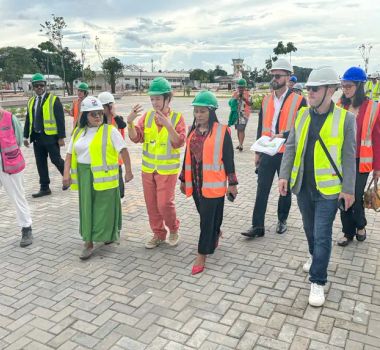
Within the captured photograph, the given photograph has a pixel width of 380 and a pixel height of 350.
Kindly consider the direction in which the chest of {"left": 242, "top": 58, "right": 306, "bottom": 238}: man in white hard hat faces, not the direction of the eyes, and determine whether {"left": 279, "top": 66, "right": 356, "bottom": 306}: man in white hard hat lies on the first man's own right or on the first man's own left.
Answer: on the first man's own left

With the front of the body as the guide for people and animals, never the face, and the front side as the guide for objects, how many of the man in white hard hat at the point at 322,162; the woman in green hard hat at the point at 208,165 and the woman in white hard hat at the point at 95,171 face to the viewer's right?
0

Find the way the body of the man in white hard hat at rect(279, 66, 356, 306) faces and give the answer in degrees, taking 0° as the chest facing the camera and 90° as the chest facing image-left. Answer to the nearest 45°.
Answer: approximately 45°

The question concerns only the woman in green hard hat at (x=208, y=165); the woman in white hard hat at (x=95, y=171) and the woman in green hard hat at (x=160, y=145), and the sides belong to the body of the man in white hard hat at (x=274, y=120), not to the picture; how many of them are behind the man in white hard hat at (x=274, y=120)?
0

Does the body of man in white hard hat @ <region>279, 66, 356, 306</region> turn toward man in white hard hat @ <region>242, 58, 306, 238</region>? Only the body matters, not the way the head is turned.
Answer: no

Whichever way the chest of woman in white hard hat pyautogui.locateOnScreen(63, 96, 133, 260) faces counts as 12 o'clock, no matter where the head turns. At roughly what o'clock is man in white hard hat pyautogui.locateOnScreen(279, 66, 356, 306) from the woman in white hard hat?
The man in white hard hat is roughly at 9 o'clock from the woman in white hard hat.

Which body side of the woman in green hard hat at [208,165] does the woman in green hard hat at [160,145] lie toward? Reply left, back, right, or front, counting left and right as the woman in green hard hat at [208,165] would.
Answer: right

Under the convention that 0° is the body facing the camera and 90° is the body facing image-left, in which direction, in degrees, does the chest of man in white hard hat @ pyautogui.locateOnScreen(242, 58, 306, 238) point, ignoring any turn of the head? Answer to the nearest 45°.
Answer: approximately 45°

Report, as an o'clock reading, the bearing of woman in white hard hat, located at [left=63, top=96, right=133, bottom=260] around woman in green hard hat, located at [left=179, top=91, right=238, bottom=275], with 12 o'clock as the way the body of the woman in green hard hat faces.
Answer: The woman in white hard hat is roughly at 2 o'clock from the woman in green hard hat.

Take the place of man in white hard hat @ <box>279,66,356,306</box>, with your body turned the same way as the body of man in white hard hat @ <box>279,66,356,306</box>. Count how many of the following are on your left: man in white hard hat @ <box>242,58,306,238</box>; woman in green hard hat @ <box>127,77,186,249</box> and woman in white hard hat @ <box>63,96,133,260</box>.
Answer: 0

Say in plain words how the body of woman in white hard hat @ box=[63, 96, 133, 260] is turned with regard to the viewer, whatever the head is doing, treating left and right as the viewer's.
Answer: facing the viewer and to the left of the viewer

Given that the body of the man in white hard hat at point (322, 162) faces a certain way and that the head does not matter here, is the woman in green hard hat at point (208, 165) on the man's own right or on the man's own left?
on the man's own right

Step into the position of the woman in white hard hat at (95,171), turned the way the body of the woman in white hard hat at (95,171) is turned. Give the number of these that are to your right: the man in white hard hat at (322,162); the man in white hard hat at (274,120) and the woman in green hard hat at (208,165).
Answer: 0

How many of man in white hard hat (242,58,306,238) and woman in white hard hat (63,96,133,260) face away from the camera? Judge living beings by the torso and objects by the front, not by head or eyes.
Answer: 0

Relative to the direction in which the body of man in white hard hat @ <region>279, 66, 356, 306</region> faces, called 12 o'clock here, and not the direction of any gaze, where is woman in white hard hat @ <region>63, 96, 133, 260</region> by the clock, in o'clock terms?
The woman in white hard hat is roughly at 2 o'clock from the man in white hard hat.

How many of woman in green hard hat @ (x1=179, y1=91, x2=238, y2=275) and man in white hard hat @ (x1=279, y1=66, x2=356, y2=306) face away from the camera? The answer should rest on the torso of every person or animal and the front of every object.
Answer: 0

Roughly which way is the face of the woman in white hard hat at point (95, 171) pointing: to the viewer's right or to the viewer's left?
to the viewer's right

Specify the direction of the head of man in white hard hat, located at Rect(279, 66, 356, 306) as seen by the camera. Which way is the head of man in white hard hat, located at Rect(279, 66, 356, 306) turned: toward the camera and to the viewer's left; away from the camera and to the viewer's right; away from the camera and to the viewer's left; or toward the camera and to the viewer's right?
toward the camera and to the viewer's left

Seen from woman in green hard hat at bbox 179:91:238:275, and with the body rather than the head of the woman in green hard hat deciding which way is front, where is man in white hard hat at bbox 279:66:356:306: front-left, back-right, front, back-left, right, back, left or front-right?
left
